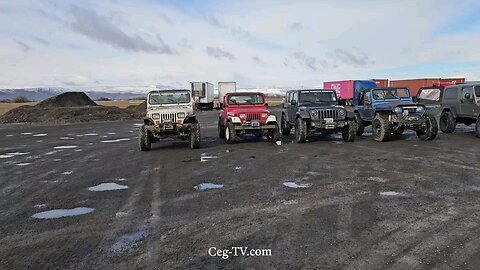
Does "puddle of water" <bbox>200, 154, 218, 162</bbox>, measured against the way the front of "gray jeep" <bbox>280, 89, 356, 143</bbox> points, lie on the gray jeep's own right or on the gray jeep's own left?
on the gray jeep's own right

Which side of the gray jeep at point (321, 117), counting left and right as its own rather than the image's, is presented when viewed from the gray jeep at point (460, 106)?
left

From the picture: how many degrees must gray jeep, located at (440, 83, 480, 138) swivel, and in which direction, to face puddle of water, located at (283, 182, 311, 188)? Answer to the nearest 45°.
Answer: approximately 45° to its right

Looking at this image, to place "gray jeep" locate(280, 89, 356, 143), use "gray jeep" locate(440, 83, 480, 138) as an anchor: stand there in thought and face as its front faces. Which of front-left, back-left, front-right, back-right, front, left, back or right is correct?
right

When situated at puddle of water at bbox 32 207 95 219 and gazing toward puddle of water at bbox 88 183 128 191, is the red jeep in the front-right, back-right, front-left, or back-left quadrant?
front-right

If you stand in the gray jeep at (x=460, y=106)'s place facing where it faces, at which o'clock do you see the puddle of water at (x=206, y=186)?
The puddle of water is roughly at 2 o'clock from the gray jeep.

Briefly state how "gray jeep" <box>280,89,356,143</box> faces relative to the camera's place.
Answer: facing the viewer and to the right of the viewer

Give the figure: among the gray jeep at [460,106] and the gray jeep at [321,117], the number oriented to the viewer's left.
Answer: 0

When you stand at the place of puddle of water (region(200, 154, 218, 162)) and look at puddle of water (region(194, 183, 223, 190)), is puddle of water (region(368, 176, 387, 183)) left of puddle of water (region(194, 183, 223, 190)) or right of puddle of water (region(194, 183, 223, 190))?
left

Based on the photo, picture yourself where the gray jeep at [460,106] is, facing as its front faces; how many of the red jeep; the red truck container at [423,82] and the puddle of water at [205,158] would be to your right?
2

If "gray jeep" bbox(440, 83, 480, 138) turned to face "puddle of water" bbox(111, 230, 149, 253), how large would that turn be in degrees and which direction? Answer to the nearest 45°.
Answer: approximately 45° to its right

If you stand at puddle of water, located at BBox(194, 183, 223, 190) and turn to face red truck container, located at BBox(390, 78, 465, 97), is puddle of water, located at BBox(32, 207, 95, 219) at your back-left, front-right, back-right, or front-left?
back-left

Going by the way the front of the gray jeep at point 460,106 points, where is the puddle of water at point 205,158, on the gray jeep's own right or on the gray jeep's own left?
on the gray jeep's own right

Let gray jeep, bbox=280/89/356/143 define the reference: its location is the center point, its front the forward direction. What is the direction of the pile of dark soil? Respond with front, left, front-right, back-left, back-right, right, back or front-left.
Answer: back

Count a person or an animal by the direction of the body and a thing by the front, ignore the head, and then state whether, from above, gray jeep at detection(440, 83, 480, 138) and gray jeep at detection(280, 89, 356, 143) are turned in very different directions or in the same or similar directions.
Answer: same or similar directions
